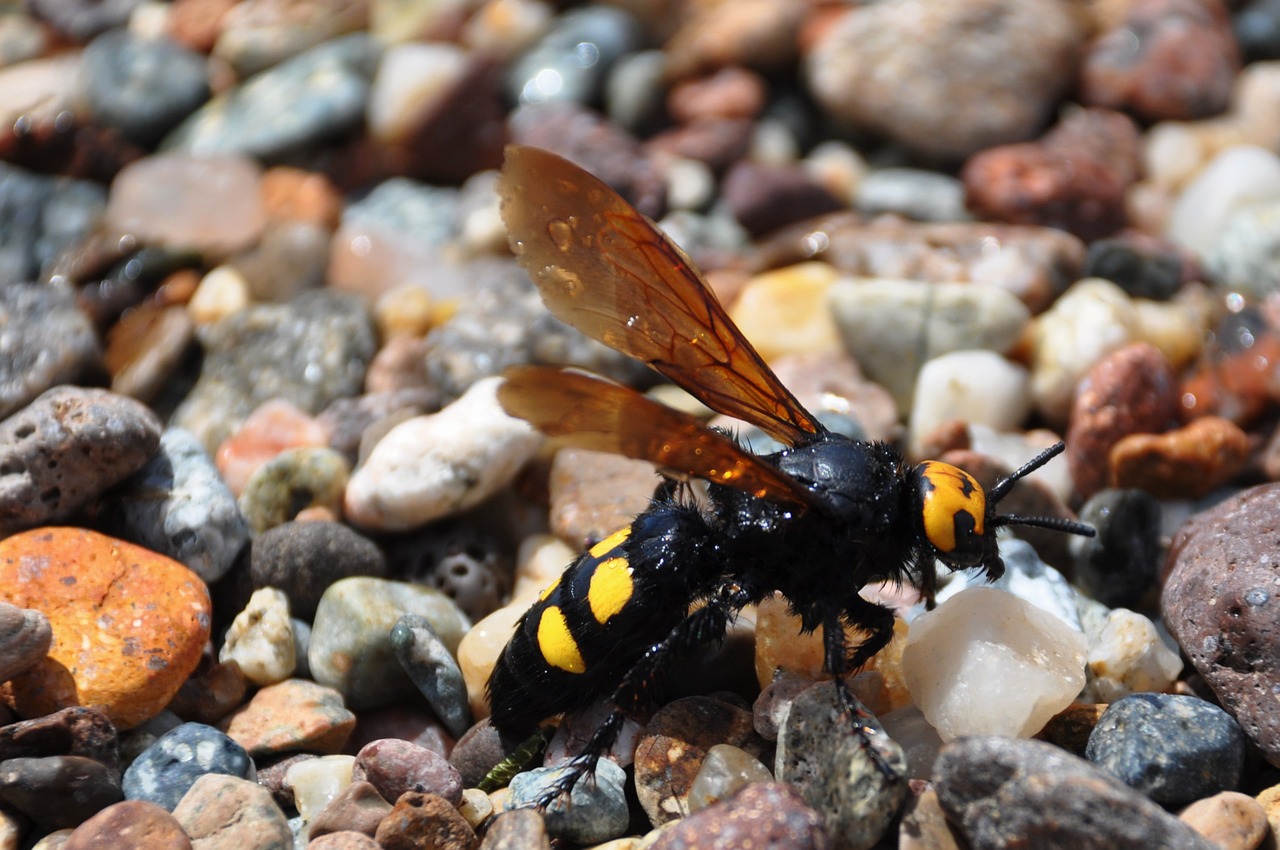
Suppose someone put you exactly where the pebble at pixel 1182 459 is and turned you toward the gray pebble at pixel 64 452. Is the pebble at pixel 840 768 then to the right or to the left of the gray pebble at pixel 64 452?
left

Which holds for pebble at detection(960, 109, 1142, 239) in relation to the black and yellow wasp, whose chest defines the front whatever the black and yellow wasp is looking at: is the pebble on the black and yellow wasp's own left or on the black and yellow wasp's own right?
on the black and yellow wasp's own left

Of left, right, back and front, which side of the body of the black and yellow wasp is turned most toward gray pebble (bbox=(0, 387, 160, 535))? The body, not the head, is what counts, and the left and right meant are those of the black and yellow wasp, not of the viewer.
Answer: back

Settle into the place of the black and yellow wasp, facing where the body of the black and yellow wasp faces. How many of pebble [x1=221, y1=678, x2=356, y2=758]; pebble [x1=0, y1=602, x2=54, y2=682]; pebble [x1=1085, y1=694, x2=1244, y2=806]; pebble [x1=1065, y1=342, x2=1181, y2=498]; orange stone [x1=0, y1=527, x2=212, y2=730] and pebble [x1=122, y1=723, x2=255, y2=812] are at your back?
4

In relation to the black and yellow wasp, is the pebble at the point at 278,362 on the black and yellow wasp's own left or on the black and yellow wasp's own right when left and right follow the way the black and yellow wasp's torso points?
on the black and yellow wasp's own left

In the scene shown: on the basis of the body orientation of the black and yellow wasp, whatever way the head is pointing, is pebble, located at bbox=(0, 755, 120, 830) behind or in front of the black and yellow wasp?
behind

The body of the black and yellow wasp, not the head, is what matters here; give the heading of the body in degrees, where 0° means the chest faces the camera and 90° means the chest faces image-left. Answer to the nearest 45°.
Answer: approximately 270°

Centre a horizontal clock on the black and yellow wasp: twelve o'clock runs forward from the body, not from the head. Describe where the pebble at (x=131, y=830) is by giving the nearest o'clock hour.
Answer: The pebble is roughly at 5 o'clock from the black and yellow wasp.

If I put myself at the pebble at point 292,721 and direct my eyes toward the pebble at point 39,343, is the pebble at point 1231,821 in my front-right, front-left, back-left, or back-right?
back-right
